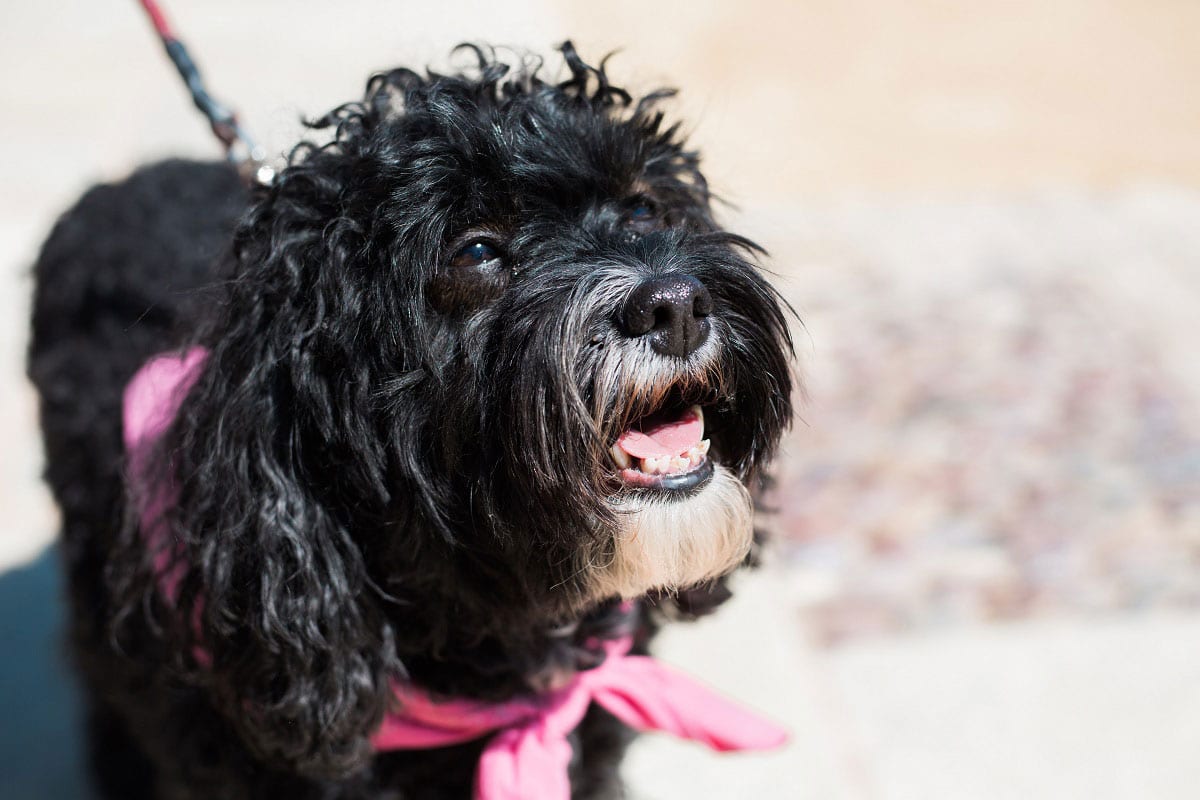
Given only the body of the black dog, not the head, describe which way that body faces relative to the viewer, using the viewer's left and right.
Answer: facing the viewer and to the right of the viewer
